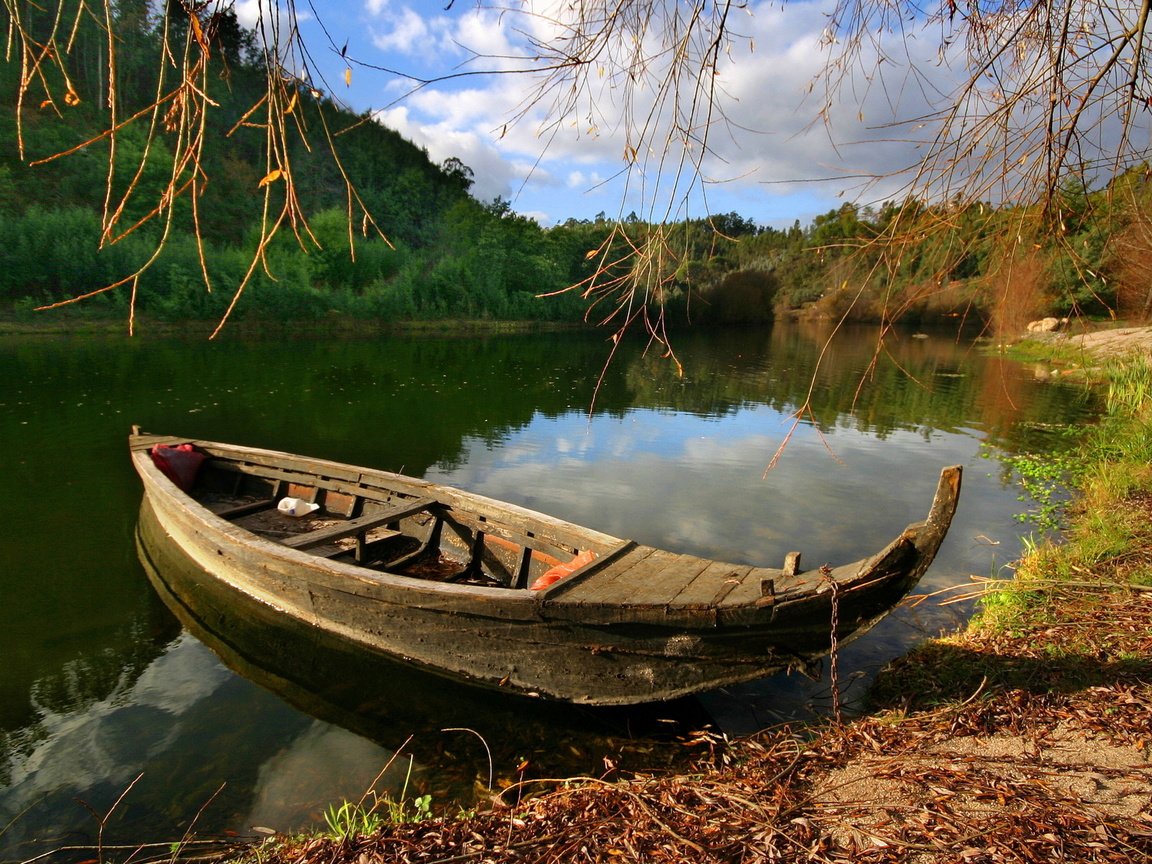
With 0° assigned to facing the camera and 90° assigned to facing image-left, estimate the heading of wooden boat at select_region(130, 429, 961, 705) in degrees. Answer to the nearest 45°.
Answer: approximately 315°
